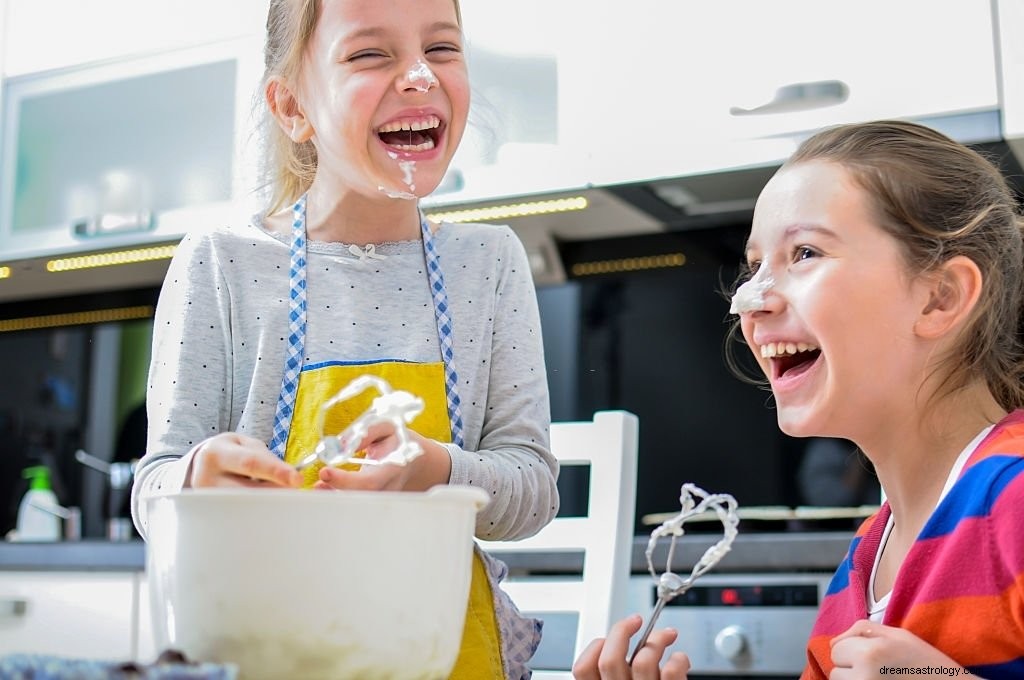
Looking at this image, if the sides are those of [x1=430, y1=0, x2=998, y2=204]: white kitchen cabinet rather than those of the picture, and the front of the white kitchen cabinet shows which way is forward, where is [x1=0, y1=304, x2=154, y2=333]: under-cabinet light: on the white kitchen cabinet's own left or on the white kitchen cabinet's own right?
on the white kitchen cabinet's own right

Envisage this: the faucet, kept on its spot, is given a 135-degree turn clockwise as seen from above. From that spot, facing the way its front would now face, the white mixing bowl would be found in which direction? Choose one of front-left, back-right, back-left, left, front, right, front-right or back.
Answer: back-right

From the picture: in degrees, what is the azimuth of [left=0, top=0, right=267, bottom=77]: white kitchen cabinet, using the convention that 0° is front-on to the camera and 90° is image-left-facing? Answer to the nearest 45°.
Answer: approximately 45°

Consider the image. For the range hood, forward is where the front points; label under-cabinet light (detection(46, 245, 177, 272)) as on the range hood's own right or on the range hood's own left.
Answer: on the range hood's own right

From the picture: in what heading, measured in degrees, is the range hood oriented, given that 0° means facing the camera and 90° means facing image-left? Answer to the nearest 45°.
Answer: approximately 45°

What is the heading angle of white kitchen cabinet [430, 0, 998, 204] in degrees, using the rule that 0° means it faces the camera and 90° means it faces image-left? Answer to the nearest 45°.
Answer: approximately 45°
